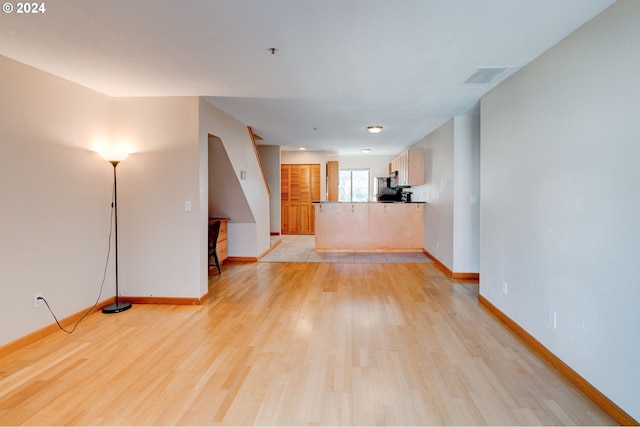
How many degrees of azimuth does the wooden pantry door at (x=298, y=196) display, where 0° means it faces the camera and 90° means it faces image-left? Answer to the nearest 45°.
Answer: approximately 0°

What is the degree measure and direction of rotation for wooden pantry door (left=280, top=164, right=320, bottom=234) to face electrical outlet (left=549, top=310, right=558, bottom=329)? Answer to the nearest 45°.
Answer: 0° — it already faces it

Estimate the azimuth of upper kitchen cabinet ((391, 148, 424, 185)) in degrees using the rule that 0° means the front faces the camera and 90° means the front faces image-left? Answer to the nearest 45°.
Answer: approximately 90°

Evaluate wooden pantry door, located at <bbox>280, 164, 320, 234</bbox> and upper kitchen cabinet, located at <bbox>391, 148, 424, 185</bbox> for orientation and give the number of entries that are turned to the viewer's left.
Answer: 1

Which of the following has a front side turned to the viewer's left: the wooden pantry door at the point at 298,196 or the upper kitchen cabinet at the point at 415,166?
the upper kitchen cabinet

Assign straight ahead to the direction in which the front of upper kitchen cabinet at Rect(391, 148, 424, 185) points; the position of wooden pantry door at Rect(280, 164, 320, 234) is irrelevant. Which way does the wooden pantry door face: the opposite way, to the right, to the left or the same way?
to the left
